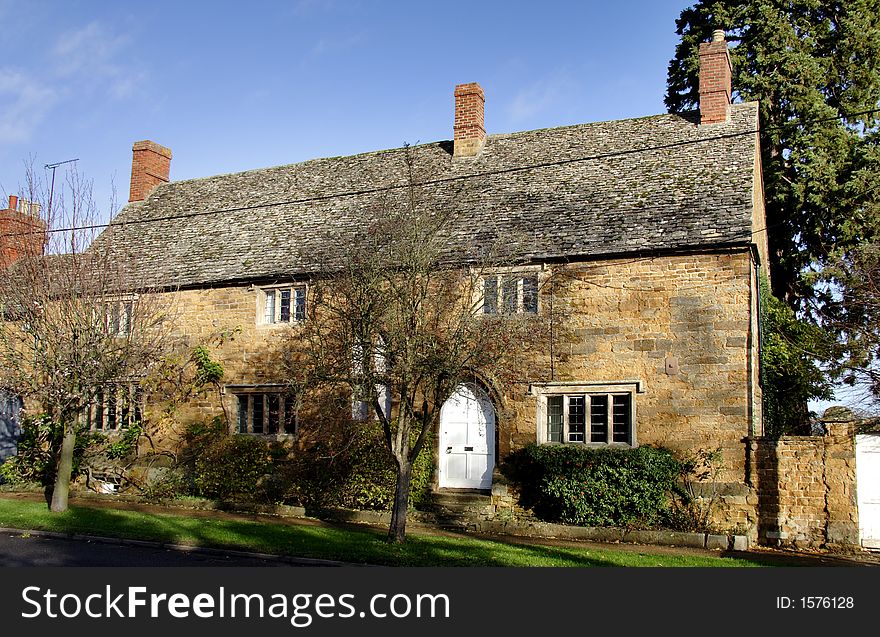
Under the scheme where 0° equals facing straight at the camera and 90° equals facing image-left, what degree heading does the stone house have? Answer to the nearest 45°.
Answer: approximately 45°

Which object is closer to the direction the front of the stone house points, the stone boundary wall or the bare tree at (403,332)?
the bare tree

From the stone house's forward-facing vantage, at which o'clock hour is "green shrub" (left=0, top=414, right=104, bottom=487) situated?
The green shrub is roughly at 2 o'clock from the stone house.

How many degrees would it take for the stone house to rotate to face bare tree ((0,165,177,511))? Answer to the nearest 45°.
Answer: approximately 45° to its right

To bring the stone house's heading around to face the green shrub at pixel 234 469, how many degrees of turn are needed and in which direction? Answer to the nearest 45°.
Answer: approximately 45° to its right

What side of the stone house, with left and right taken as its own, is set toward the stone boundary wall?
left

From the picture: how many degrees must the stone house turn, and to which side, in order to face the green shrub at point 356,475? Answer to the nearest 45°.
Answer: approximately 45° to its right
